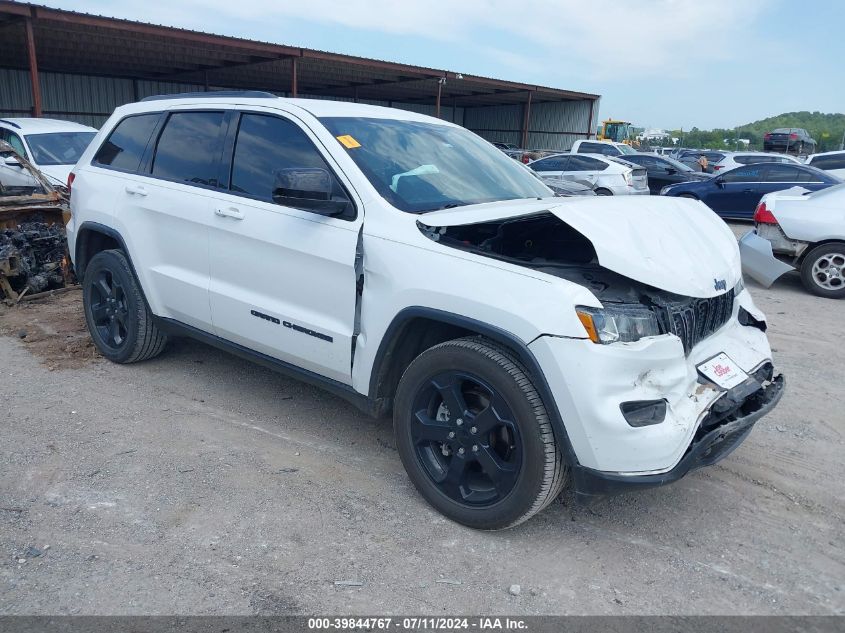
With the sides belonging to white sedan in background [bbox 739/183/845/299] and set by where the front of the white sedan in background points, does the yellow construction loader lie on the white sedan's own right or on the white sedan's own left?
on the white sedan's own left

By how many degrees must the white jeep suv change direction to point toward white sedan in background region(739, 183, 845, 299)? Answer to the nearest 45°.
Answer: approximately 90° to its left

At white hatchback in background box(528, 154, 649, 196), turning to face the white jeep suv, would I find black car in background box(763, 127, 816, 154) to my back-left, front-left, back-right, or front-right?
back-left

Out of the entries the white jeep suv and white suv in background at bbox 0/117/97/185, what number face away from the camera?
0

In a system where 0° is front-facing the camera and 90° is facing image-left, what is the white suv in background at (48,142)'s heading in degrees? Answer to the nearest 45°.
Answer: approximately 315°

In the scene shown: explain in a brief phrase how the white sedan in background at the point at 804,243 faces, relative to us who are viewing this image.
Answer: facing to the right of the viewer

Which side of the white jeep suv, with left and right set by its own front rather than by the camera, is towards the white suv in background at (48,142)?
back

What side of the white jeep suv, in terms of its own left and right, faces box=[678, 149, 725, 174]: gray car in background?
left

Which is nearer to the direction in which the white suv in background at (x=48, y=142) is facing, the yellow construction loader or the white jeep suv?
the white jeep suv

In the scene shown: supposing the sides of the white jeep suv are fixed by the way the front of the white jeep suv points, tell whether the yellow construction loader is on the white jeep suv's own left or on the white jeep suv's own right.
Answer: on the white jeep suv's own left

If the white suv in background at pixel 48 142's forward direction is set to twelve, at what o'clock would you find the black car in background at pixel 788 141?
The black car in background is roughly at 10 o'clock from the white suv in background.

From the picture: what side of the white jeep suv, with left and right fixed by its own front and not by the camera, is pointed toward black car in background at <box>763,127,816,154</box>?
left

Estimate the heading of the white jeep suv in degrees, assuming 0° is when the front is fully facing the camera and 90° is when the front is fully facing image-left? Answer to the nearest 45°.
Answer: approximately 315°
